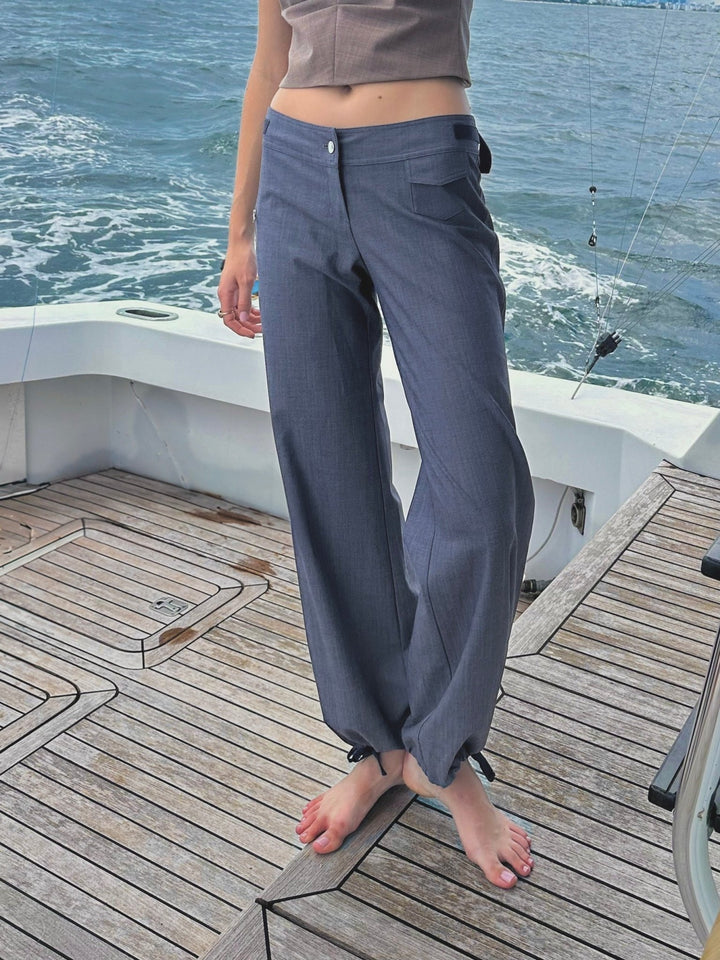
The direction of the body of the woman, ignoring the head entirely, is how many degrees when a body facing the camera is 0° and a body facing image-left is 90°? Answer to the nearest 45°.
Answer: approximately 0°

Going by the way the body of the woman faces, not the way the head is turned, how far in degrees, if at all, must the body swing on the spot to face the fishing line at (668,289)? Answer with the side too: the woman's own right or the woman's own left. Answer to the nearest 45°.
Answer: approximately 180°
